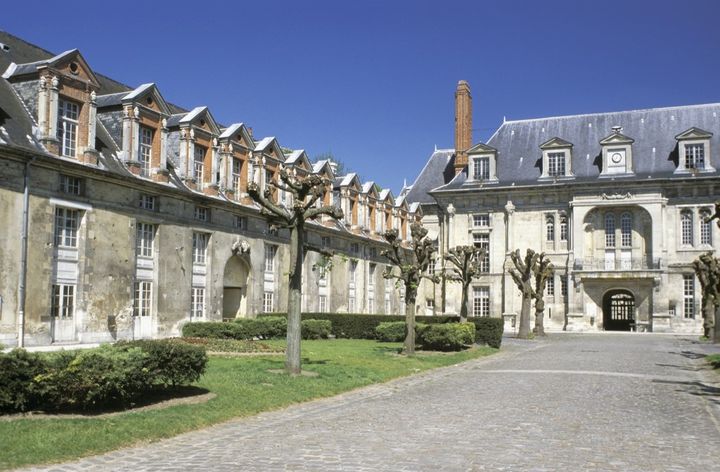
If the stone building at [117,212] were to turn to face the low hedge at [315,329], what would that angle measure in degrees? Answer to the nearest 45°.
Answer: approximately 90° to its left

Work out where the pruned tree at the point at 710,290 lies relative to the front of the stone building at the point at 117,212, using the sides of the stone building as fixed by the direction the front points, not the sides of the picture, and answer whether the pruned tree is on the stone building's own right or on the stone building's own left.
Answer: on the stone building's own left

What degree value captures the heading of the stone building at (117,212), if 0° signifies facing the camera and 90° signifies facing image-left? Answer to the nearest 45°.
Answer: approximately 315°

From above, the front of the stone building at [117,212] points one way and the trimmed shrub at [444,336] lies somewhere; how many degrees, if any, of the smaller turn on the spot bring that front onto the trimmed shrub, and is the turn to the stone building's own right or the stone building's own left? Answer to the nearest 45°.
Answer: approximately 45° to the stone building's own left

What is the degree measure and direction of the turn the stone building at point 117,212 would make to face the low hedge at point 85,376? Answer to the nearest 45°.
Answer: approximately 45° to its right

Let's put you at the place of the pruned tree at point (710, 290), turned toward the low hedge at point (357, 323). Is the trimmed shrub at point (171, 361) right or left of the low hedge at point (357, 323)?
left

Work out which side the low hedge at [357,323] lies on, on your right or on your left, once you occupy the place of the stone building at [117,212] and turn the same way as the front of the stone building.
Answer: on your left
